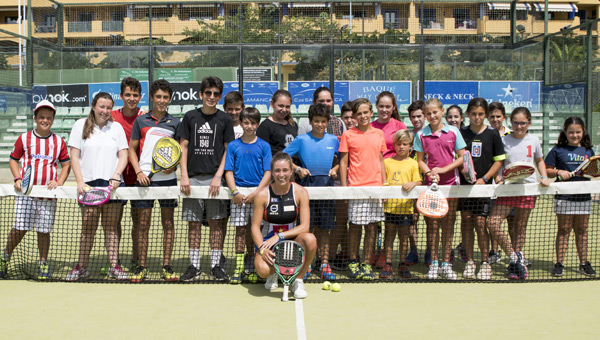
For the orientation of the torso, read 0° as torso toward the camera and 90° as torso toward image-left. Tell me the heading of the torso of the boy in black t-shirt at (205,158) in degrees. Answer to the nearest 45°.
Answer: approximately 0°

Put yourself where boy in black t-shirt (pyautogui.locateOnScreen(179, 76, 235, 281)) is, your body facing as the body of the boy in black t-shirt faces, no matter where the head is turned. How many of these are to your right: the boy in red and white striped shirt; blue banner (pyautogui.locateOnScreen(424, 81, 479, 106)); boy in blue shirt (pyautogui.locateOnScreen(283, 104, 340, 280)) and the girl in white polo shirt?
2

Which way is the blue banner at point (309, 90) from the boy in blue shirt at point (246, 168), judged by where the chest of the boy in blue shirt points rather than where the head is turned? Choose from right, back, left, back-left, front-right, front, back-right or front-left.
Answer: back

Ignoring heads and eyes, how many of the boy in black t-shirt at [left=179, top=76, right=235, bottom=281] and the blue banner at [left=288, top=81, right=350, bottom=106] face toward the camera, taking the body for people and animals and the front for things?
2

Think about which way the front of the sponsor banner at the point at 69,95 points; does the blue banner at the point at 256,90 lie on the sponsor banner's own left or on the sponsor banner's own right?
on the sponsor banner's own left

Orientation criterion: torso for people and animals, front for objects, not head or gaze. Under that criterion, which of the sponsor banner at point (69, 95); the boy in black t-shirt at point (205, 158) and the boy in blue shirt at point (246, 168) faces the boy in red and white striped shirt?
the sponsor banner

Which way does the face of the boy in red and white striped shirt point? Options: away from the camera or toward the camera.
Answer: toward the camera

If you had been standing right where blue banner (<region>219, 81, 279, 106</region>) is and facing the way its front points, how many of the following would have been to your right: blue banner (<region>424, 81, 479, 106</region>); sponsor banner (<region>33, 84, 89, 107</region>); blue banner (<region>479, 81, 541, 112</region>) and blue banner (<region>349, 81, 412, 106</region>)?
1

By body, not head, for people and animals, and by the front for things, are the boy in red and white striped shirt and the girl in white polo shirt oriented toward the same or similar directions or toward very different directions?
same or similar directions

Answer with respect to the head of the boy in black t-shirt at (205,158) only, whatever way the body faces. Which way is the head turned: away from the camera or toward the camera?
toward the camera

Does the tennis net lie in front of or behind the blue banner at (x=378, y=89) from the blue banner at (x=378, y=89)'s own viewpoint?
in front

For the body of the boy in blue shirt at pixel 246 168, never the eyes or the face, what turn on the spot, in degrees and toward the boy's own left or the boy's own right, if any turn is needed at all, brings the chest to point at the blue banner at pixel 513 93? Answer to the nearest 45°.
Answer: approximately 135° to the boy's own left

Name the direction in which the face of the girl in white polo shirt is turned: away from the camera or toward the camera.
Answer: toward the camera

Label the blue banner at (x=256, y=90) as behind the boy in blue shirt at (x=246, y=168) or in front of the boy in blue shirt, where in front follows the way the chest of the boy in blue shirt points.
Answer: behind

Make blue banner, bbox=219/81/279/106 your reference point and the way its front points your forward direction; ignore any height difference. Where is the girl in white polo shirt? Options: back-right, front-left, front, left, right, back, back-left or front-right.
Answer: front

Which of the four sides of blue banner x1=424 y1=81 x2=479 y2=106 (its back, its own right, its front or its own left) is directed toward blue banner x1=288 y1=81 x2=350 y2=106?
right

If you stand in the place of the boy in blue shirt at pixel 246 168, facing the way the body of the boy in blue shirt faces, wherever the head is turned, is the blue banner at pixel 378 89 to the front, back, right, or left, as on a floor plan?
back

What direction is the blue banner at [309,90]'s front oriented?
toward the camera

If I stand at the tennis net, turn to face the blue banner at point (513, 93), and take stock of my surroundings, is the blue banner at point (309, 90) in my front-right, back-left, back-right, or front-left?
front-left

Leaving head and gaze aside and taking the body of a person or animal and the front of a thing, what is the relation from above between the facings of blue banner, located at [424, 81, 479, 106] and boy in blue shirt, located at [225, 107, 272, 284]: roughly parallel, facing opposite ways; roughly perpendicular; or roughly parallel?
roughly parallel
